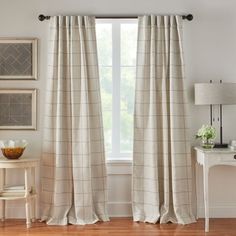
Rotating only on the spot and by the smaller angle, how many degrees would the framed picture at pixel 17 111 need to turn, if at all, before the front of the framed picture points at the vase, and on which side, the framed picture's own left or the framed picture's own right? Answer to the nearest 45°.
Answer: approximately 45° to the framed picture's own left

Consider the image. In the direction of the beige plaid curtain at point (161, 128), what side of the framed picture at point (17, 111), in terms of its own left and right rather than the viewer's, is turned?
left

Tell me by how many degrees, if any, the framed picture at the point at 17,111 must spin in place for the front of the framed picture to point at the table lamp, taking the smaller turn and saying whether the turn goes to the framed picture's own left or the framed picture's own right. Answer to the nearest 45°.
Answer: approximately 45° to the framed picture's own left

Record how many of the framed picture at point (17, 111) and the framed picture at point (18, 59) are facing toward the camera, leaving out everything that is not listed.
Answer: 2

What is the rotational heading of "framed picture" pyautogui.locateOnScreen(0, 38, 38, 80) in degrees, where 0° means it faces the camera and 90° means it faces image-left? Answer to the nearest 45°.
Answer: approximately 0°
